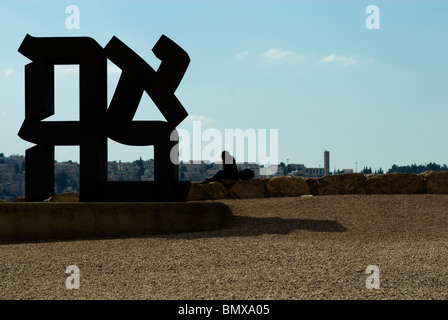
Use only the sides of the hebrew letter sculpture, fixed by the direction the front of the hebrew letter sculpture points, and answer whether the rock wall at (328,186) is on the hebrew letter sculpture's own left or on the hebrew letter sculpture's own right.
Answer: on the hebrew letter sculpture's own left

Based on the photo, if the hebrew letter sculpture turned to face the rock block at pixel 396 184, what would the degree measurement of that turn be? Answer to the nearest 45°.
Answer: approximately 90° to its left

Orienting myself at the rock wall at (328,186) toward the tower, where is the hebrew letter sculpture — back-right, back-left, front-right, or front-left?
back-left

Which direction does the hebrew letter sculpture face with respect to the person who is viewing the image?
facing the viewer
